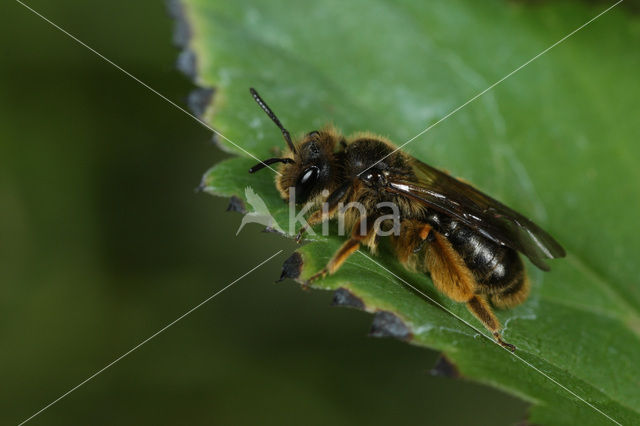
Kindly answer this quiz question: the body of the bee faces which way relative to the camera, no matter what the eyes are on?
to the viewer's left
